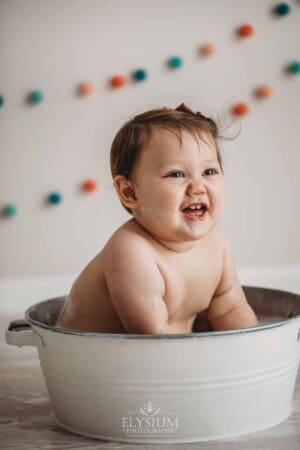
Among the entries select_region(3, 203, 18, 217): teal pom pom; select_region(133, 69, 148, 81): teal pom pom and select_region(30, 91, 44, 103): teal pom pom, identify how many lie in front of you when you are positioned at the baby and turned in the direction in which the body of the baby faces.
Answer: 0

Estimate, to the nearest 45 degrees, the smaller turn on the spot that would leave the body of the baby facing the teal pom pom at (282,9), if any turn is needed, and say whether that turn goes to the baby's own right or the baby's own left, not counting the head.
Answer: approximately 135° to the baby's own left

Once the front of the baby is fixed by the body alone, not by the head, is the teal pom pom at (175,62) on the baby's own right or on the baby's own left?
on the baby's own left

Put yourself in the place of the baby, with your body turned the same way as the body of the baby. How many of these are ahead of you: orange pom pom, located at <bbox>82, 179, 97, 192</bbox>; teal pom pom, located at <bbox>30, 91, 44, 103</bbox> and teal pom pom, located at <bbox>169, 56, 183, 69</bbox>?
0

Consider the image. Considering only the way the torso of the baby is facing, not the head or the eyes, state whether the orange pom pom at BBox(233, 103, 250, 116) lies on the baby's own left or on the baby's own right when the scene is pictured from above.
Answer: on the baby's own left

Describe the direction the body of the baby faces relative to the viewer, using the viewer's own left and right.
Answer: facing the viewer and to the right of the viewer

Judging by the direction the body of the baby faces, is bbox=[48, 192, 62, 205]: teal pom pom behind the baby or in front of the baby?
behind

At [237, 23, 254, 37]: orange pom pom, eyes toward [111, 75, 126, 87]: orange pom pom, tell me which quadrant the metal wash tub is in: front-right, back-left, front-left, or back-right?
front-left

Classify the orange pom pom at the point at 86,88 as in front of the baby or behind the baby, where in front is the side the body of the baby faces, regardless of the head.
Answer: behind

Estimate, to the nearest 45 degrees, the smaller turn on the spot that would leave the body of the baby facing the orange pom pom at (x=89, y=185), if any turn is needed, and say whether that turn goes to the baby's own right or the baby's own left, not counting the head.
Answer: approximately 135° to the baby's own left

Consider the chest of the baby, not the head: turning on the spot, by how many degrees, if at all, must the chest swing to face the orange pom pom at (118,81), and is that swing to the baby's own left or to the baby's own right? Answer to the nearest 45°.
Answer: approximately 135° to the baby's own left

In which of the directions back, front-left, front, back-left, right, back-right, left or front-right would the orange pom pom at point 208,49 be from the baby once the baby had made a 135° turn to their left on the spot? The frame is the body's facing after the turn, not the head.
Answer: front

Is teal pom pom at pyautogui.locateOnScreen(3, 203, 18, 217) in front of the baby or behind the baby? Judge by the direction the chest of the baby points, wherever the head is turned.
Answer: behind
